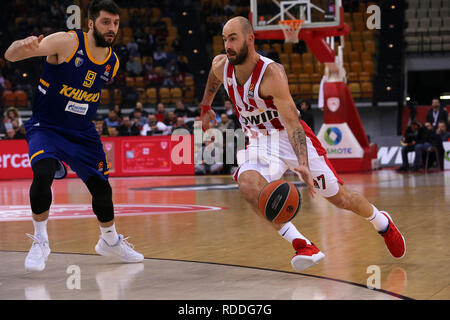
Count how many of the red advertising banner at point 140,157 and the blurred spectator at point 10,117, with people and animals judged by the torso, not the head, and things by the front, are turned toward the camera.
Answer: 2

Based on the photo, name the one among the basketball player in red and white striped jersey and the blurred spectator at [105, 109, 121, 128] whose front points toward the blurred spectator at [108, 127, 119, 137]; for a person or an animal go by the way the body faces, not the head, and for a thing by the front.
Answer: the blurred spectator at [105, 109, 121, 128]

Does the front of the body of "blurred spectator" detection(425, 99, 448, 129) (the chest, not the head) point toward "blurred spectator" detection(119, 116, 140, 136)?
no

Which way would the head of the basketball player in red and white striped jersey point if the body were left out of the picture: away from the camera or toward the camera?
toward the camera

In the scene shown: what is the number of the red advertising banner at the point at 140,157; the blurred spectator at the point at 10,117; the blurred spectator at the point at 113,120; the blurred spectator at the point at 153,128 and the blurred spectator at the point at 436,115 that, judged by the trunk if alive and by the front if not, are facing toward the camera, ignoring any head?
5

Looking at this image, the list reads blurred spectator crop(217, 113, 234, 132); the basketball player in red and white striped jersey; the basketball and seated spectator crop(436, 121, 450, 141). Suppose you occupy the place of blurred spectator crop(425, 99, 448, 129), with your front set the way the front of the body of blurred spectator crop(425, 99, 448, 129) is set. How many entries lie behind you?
0

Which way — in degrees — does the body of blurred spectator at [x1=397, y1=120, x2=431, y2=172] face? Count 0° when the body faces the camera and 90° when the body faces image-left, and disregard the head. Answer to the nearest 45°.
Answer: approximately 45°

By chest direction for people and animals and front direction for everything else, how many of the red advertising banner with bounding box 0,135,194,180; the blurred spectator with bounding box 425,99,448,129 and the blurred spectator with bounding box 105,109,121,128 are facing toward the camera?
3

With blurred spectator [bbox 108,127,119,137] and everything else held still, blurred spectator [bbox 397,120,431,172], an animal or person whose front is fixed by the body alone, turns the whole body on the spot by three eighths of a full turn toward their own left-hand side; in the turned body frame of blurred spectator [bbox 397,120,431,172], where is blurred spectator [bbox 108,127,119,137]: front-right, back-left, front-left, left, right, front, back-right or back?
back

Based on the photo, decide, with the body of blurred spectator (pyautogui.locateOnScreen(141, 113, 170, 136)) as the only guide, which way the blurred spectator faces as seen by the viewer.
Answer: toward the camera

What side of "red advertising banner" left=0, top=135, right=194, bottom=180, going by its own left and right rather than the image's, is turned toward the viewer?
front

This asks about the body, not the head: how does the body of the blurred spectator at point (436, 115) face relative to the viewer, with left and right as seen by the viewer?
facing the viewer

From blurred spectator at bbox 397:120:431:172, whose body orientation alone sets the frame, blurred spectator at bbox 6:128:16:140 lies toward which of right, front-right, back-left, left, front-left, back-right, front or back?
front-right

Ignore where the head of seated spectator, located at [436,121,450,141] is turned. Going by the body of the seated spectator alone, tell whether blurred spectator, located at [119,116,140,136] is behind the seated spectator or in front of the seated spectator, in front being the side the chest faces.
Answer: in front

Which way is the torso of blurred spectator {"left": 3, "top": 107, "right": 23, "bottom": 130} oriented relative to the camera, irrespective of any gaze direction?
toward the camera

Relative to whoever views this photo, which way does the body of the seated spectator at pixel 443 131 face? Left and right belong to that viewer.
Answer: facing the viewer and to the left of the viewer
